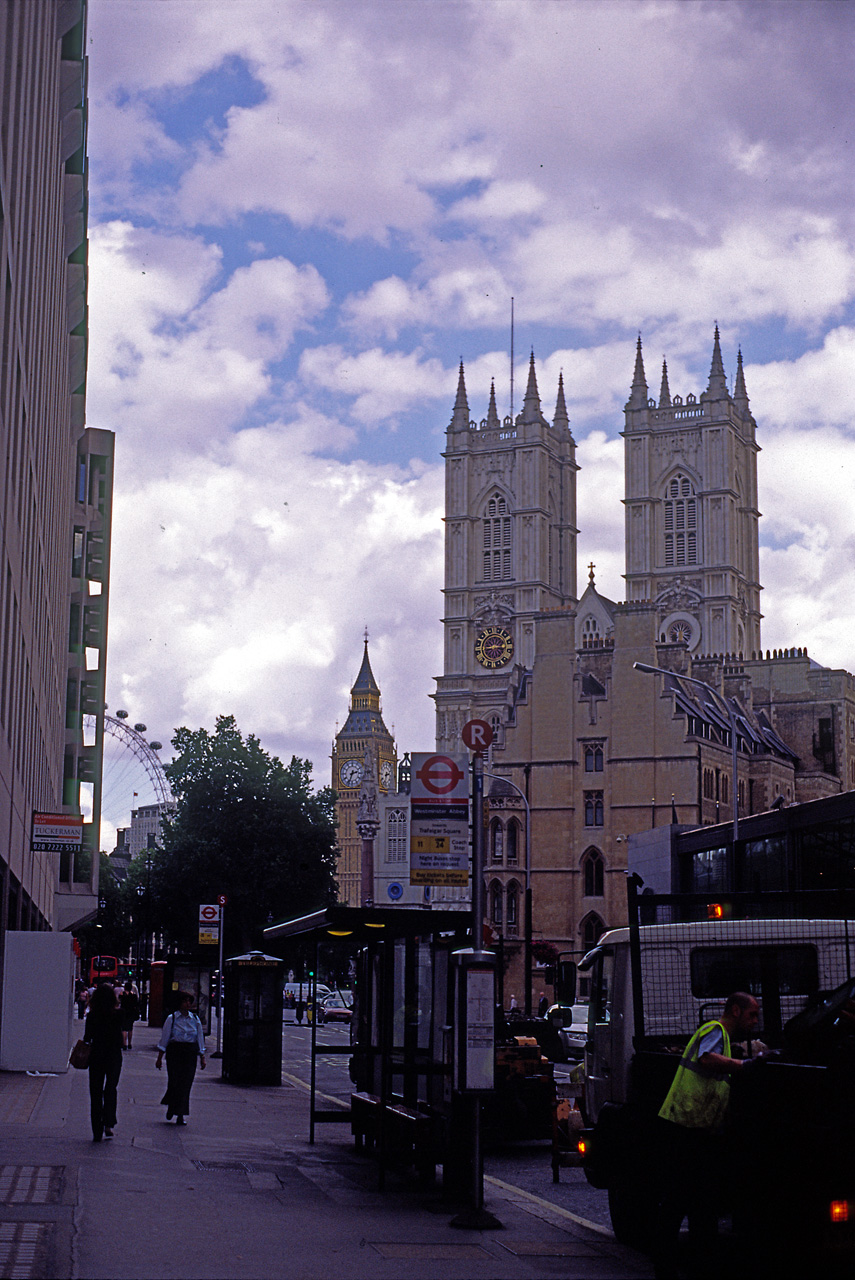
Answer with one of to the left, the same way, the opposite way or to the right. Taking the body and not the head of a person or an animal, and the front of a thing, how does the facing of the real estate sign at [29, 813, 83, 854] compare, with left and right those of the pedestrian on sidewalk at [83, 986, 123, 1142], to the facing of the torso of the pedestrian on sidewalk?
the opposite way

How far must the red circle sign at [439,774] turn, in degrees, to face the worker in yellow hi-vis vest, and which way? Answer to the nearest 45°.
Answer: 0° — it already faces them

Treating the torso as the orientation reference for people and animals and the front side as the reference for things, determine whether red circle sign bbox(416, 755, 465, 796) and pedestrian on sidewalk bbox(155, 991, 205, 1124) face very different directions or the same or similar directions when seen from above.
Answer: same or similar directions

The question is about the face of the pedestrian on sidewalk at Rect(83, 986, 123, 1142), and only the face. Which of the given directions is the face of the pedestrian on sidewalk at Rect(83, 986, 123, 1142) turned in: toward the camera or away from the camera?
away from the camera

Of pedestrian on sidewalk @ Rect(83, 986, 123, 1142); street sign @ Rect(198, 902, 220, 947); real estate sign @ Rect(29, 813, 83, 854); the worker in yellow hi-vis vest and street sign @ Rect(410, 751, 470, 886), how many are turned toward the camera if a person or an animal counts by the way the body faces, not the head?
3

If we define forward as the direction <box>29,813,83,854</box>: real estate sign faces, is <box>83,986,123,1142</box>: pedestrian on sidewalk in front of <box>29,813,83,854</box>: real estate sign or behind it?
in front

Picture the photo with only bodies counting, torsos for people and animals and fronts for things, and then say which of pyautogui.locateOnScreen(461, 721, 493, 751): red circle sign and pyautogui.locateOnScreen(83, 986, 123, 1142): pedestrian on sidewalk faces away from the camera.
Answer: the pedestrian on sidewalk

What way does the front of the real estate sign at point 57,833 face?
toward the camera

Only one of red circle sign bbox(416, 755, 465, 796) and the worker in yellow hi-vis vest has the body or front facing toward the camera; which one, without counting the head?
the red circle sign

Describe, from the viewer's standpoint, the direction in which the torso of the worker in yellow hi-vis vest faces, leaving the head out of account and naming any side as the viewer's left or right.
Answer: facing to the right of the viewer

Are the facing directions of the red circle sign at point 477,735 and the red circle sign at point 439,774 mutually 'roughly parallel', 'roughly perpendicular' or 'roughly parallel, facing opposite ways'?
roughly parallel

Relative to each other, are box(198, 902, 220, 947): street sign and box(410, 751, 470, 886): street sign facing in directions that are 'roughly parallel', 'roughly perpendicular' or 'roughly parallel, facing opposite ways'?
roughly parallel

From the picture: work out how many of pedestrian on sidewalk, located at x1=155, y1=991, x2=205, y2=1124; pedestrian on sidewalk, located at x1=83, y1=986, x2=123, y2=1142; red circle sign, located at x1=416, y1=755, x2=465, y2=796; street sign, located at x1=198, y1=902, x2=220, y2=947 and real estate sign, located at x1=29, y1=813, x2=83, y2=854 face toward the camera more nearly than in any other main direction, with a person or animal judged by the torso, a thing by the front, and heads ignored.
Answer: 4

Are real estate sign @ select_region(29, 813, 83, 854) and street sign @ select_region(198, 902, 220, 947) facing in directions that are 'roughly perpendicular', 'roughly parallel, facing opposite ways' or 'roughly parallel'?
roughly parallel

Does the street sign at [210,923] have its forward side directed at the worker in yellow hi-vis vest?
yes

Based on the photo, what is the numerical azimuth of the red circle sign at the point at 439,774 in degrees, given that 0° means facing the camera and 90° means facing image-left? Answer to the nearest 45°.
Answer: approximately 0°

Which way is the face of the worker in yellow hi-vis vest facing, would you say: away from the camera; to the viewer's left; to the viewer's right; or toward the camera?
to the viewer's right
